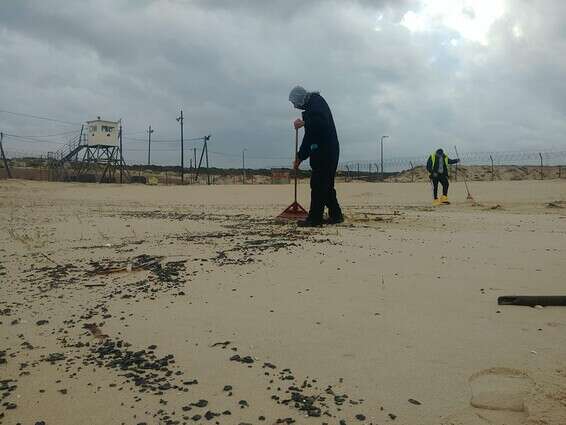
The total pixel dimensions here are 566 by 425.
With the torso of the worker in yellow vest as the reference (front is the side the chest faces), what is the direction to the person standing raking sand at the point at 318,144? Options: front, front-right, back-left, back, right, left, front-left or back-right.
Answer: front

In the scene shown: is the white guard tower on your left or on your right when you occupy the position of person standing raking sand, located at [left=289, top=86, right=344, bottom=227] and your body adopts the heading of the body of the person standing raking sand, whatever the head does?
on your right

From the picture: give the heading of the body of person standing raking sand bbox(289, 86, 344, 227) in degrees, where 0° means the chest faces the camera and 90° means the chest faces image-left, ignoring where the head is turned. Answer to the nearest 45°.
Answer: approximately 90°

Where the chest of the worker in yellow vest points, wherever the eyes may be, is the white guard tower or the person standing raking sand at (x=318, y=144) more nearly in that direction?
the person standing raking sand

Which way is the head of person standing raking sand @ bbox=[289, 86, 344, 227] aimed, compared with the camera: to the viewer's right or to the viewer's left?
to the viewer's left

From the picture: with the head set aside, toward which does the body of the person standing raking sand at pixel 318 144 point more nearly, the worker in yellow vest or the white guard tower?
the white guard tower

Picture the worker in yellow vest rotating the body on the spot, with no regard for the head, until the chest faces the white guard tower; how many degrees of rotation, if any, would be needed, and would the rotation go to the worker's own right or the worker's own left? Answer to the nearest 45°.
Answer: approximately 135° to the worker's own right

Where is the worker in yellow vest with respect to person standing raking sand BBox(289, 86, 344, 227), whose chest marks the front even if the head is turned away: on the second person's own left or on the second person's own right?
on the second person's own right

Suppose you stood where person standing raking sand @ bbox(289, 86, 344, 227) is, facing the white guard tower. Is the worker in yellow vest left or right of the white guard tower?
right
